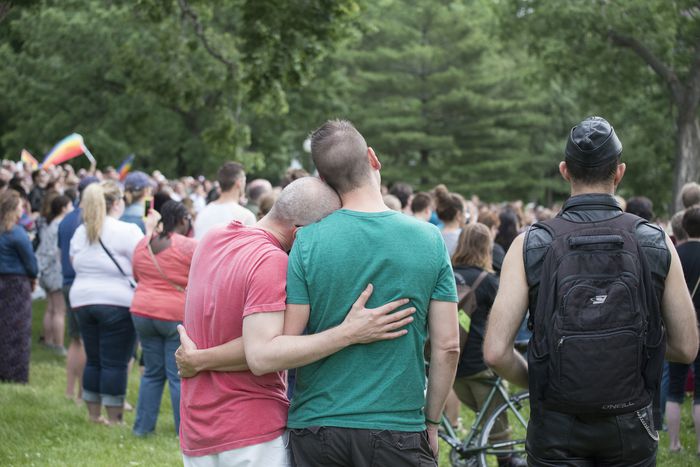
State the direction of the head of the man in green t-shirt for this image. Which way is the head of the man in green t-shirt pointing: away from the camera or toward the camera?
away from the camera

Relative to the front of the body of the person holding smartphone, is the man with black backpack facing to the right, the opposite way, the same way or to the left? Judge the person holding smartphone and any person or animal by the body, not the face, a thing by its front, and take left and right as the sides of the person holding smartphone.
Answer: the same way

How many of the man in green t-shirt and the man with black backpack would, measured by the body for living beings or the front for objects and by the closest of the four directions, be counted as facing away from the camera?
2

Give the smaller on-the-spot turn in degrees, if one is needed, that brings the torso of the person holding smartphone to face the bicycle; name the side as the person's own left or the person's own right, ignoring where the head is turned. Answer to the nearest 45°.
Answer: approximately 90° to the person's own right

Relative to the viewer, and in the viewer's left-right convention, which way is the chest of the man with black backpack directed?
facing away from the viewer

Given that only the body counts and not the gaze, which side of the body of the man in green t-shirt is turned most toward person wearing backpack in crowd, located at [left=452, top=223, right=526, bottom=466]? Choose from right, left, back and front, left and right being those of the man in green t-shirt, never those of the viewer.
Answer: front

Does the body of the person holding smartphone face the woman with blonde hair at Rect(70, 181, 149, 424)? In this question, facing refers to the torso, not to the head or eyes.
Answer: no

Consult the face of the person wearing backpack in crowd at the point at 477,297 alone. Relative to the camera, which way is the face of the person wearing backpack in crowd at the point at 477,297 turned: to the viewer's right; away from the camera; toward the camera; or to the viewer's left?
away from the camera

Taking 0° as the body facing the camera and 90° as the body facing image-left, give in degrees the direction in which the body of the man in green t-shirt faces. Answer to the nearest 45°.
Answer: approximately 180°

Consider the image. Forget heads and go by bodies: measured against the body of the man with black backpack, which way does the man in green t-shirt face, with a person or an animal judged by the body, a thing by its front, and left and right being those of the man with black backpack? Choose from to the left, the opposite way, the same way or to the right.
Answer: the same way

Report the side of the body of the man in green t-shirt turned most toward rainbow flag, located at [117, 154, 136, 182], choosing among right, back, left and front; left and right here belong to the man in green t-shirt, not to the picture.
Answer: front

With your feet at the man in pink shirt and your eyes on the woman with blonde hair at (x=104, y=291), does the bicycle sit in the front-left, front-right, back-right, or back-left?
front-right

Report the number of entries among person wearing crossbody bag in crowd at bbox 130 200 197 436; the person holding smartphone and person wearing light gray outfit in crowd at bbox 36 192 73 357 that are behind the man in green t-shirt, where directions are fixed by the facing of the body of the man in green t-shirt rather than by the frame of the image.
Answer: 0

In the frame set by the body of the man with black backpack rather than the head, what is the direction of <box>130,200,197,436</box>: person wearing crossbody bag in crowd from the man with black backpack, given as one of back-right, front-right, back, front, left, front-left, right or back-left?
front-left

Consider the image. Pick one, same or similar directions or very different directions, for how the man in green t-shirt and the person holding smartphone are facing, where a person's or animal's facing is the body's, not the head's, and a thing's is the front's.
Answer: same or similar directions

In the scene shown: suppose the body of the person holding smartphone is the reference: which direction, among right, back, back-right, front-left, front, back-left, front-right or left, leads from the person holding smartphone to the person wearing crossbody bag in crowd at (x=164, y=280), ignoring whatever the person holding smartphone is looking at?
back-right

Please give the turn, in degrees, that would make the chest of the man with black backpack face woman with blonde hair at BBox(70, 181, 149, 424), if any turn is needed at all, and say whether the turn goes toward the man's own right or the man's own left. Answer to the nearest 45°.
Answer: approximately 45° to the man's own left

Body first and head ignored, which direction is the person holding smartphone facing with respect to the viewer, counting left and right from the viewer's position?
facing away from the viewer and to the right of the viewer
